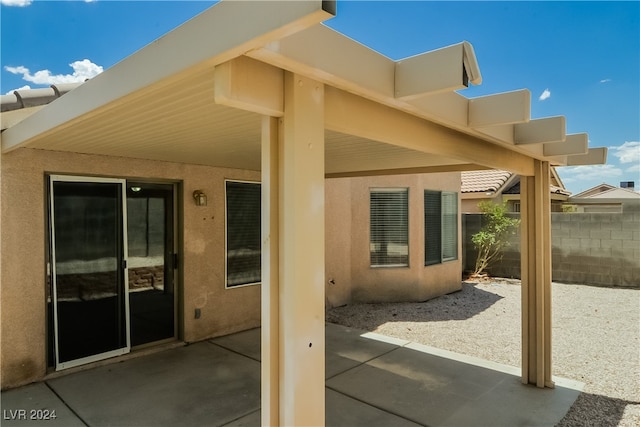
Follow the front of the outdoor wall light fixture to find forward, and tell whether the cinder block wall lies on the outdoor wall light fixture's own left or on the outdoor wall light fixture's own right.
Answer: on the outdoor wall light fixture's own left

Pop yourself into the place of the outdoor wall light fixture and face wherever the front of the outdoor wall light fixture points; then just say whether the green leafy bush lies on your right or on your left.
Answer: on your left

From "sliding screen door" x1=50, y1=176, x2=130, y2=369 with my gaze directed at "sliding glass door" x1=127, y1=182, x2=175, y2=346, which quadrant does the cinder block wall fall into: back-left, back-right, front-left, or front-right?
front-right

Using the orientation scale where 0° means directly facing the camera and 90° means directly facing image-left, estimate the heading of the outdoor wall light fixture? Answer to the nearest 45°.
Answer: approximately 315°

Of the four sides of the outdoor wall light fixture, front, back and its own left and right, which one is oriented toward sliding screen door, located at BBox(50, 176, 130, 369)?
right
